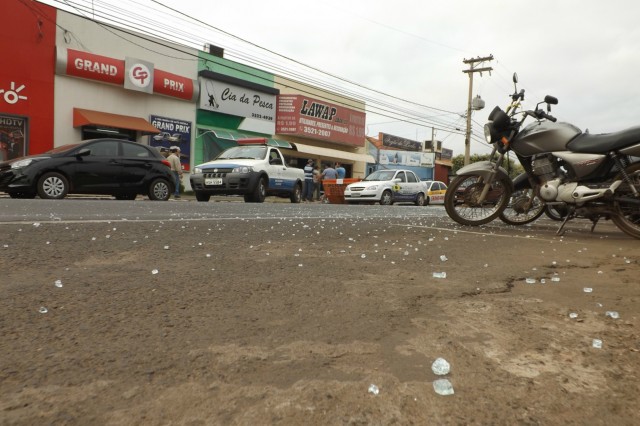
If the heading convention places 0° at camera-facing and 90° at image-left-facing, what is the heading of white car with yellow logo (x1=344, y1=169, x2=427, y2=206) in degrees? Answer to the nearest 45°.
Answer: approximately 45°

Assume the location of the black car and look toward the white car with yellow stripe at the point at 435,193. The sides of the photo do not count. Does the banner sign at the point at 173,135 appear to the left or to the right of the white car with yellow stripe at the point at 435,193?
left

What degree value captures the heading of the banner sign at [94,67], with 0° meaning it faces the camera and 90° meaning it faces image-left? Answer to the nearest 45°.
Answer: approximately 315°

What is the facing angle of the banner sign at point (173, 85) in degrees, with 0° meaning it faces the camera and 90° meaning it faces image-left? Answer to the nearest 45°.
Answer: approximately 315°

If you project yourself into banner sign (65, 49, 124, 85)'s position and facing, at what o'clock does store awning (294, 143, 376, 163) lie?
The store awning is roughly at 10 o'clock from the banner sign.

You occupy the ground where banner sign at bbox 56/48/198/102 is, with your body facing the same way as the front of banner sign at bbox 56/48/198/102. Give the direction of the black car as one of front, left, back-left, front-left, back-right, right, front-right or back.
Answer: front-right

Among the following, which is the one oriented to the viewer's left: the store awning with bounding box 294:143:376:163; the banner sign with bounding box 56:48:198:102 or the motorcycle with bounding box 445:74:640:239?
the motorcycle

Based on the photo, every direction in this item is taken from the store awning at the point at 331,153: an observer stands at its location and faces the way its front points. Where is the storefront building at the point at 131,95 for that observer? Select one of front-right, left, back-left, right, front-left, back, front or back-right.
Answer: right

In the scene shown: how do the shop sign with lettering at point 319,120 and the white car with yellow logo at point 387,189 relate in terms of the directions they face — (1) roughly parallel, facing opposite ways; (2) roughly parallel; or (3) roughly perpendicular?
roughly perpendicular

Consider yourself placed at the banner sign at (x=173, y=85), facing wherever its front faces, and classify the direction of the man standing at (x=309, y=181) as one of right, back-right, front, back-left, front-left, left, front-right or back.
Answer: front-left

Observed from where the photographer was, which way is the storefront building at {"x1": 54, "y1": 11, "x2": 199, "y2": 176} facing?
facing the viewer and to the right of the viewer

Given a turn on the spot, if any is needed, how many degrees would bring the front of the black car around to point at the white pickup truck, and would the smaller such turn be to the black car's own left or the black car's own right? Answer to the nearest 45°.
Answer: approximately 135° to the black car's own left
